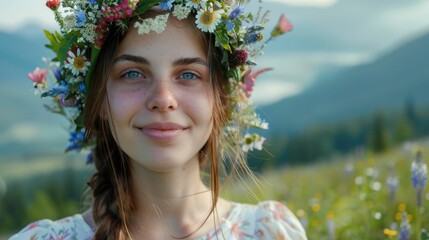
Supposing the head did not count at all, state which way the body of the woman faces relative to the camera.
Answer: toward the camera

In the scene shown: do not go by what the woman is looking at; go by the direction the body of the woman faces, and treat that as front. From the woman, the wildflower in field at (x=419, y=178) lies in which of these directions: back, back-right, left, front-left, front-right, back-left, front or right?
left

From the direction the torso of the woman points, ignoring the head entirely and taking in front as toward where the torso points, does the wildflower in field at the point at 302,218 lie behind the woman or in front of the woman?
behind
